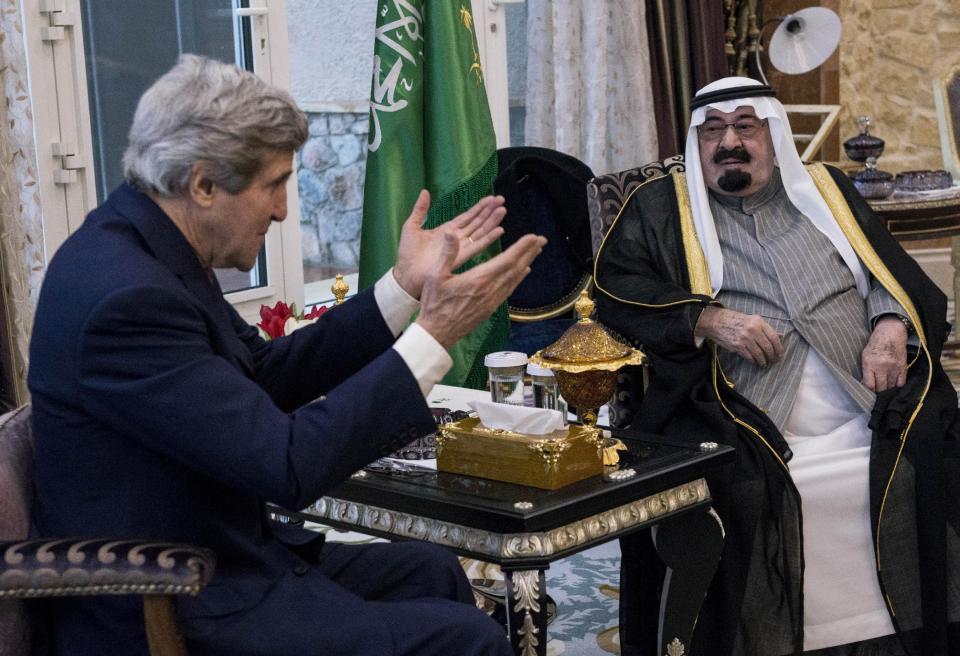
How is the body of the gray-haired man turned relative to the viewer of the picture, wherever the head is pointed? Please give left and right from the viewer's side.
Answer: facing to the right of the viewer

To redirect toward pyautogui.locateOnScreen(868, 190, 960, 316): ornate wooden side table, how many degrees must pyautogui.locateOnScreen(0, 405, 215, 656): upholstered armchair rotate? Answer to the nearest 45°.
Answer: approximately 45° to its left

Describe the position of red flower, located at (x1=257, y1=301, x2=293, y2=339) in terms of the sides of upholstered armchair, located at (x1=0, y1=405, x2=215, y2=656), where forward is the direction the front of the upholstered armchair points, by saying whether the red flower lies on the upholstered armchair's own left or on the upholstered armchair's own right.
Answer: on the upholstered armchair's own left

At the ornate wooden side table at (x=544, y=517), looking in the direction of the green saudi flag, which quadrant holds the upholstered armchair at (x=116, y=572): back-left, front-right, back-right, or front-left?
back-left

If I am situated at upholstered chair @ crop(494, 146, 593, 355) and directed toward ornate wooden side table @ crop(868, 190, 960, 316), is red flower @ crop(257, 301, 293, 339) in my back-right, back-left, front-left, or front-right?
back-right

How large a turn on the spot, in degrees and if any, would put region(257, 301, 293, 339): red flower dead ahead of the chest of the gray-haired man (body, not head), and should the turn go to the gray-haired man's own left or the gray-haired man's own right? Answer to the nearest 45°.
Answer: approximately 90° to the gray-haired man's own left

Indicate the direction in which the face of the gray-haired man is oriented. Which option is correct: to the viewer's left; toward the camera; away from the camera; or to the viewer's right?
to the viewer's right

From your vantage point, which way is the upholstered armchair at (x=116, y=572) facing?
to the viewer's right

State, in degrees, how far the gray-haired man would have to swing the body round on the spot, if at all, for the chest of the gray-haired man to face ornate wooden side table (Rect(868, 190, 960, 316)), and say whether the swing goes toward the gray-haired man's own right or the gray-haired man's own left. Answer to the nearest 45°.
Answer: approximately 45° to the gray-haired man's own left
